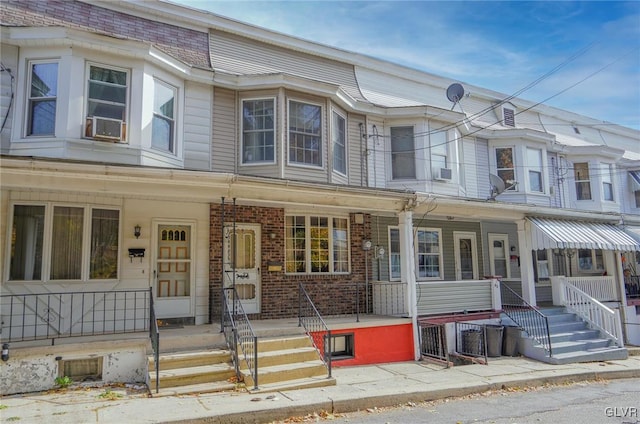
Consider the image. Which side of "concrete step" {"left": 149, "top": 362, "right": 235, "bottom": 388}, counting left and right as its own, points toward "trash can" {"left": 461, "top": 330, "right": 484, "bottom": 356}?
left

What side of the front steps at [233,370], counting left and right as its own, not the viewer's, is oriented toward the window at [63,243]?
right

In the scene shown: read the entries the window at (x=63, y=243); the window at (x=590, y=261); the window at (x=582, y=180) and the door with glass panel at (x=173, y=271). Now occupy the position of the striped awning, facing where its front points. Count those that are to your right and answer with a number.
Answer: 2

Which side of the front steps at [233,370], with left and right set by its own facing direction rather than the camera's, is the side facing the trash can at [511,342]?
left

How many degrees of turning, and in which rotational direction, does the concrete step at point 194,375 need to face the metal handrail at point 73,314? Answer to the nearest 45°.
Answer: approximately 135° to its right

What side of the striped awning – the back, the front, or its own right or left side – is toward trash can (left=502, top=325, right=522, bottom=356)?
right

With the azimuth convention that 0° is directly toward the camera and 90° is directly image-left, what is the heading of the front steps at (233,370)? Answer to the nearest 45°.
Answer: approximately 0°
